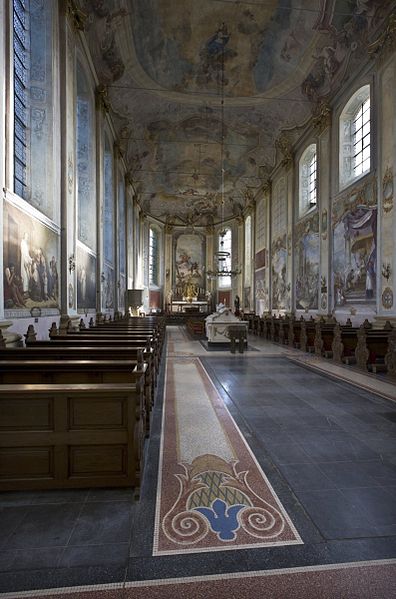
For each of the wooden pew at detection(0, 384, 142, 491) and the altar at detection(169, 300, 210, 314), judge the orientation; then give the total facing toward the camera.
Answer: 1

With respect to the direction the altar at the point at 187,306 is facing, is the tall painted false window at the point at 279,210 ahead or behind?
ahead

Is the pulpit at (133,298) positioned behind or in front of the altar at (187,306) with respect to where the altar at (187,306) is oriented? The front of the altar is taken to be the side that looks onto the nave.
in front

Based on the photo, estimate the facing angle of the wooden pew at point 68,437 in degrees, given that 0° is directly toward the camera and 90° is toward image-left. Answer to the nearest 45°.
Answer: approximately 180°

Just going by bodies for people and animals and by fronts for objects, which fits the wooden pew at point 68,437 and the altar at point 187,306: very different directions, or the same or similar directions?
very different directions

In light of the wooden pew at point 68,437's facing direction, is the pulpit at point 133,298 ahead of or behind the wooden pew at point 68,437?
ahead

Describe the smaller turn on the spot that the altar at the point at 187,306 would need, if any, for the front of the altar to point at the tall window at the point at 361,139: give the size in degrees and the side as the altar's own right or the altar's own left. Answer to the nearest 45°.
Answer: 0° — it already faces it
